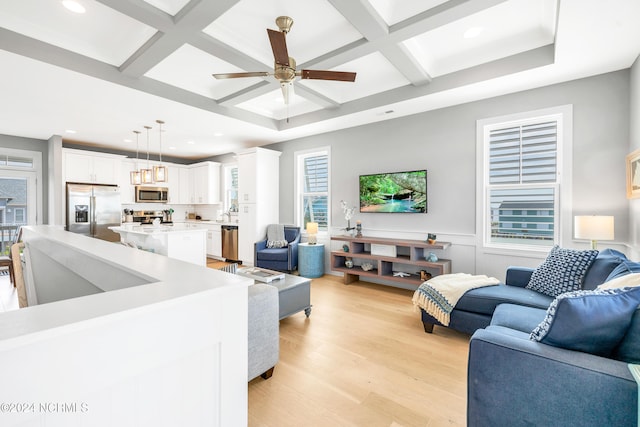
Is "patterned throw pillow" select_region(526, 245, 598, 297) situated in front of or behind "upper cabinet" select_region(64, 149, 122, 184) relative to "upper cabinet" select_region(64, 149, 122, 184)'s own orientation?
in front

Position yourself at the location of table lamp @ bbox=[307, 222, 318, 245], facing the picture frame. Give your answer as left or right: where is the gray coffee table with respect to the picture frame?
right

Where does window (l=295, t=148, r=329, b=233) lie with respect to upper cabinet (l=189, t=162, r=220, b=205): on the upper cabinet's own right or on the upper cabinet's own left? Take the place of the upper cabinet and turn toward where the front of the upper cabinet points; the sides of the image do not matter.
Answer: on the upper cabinet's own left

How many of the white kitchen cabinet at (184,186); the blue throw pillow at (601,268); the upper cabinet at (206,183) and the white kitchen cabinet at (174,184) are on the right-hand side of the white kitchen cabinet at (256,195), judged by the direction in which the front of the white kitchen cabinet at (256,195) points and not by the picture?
3

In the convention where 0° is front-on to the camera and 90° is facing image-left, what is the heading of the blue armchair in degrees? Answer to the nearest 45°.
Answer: approximately 45°

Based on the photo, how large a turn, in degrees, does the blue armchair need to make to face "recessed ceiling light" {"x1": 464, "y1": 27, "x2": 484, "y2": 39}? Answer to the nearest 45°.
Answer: approximately 90° to its left

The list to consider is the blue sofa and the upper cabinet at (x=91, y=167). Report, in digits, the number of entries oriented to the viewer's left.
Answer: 1

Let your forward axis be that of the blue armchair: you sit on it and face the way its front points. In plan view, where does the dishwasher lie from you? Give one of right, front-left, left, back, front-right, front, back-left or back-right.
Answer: right

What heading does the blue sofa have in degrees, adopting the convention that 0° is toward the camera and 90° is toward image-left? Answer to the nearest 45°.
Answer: approximately 90°

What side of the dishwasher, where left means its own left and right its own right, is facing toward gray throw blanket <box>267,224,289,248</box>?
left

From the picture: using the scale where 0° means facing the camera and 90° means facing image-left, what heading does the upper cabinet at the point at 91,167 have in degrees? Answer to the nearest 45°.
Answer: approximately 315°

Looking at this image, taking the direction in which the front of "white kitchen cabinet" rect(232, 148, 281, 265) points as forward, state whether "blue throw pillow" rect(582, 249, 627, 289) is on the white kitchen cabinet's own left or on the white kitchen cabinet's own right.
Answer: on the white kitchen cabinet's own left

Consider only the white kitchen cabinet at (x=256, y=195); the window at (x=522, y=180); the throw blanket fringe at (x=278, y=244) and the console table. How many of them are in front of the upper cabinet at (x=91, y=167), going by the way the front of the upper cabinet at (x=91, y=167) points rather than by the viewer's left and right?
4

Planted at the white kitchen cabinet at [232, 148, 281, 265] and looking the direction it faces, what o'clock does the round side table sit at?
The round side table is roughly at 9 o'clock from the white kitchen cabinet.

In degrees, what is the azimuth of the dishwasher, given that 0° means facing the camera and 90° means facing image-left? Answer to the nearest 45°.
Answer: approximately 45°

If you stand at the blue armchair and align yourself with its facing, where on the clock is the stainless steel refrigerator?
The stainless steel refrigerator is roughly at 2 o'clock from the blue armchair.
